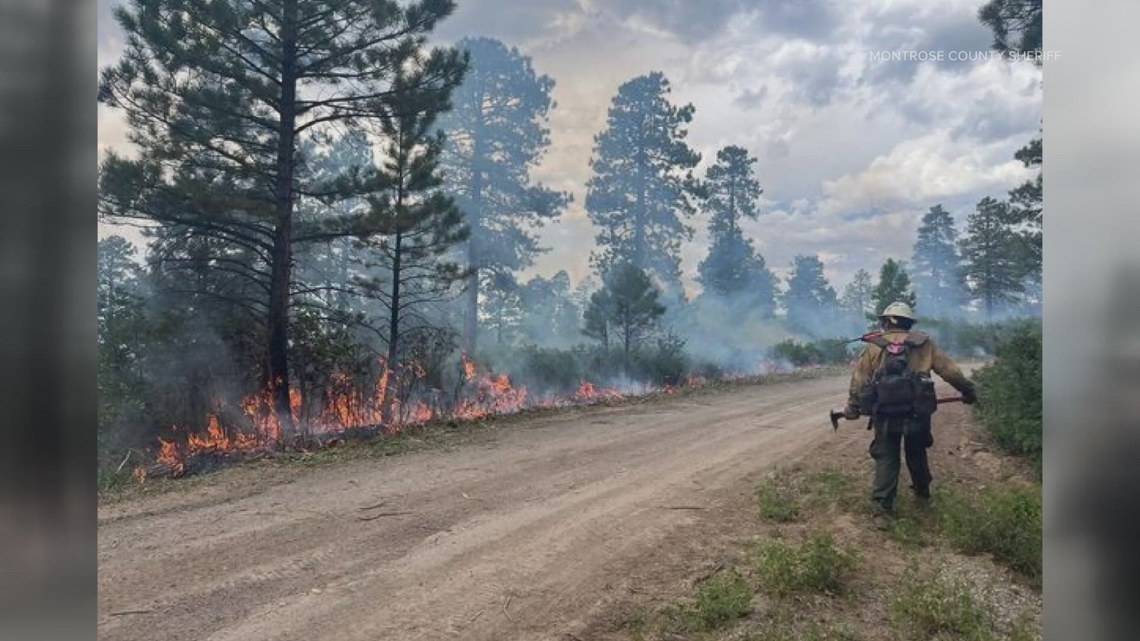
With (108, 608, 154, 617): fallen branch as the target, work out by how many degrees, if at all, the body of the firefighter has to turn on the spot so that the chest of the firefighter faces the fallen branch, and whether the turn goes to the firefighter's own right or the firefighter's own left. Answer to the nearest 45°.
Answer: approximately 135° to the firefighter's own left

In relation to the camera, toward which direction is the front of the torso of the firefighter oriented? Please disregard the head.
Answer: away from the camera

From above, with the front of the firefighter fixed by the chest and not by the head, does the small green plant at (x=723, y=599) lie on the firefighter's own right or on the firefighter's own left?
on the firefighter's own left

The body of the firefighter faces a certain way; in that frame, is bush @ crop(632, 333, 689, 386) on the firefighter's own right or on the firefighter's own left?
on the firefighter's own left

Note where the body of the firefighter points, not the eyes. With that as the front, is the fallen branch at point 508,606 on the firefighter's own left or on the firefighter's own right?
on the firefighter's own left

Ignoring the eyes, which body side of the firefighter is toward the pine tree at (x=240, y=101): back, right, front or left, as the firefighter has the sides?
left

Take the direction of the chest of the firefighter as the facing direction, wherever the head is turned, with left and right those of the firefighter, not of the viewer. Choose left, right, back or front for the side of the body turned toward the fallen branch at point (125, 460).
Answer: left

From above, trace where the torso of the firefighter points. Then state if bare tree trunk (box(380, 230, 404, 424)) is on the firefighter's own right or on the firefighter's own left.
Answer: on the firefighter's own left
